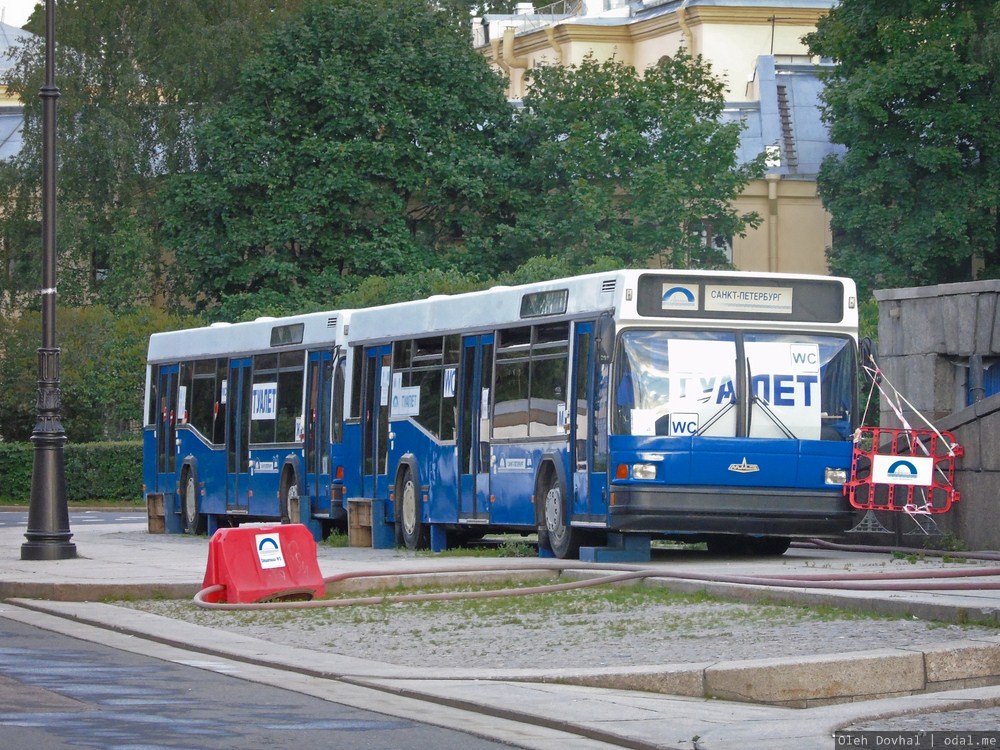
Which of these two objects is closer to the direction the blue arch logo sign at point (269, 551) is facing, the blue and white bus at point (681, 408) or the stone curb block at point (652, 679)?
the stone curb block

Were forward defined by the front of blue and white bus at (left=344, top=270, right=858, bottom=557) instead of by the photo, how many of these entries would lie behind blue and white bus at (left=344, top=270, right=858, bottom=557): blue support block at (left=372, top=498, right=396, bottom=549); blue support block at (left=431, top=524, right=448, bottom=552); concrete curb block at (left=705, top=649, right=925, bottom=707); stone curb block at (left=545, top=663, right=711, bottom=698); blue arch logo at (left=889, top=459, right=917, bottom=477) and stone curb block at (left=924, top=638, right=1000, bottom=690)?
2

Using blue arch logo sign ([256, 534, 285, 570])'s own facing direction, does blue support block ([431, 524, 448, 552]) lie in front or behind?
behind

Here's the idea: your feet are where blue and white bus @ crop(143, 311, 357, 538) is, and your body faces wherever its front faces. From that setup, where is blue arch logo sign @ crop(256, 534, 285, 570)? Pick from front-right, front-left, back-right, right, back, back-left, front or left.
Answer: front-right

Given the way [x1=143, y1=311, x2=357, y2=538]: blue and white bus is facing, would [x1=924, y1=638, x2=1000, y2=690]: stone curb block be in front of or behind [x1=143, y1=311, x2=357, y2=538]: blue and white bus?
in front

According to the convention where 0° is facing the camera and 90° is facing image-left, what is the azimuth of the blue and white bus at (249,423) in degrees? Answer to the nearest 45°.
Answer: approximately 315°

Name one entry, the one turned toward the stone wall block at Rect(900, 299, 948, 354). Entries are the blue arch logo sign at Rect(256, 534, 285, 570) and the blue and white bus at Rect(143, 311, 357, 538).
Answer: the blue and white bus

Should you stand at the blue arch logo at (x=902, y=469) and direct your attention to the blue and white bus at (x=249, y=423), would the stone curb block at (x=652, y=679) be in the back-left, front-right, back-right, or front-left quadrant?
back-left

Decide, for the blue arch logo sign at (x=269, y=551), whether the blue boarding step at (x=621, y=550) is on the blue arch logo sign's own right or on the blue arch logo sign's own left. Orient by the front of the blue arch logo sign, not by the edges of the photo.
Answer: on the blue arch logo sign's own left

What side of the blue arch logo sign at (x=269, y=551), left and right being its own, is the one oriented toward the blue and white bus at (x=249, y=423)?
back

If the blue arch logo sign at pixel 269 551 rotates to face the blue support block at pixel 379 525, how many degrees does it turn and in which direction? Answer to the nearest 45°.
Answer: approximately 180°
